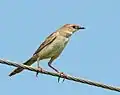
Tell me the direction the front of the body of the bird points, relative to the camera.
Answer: to the viewer's right
